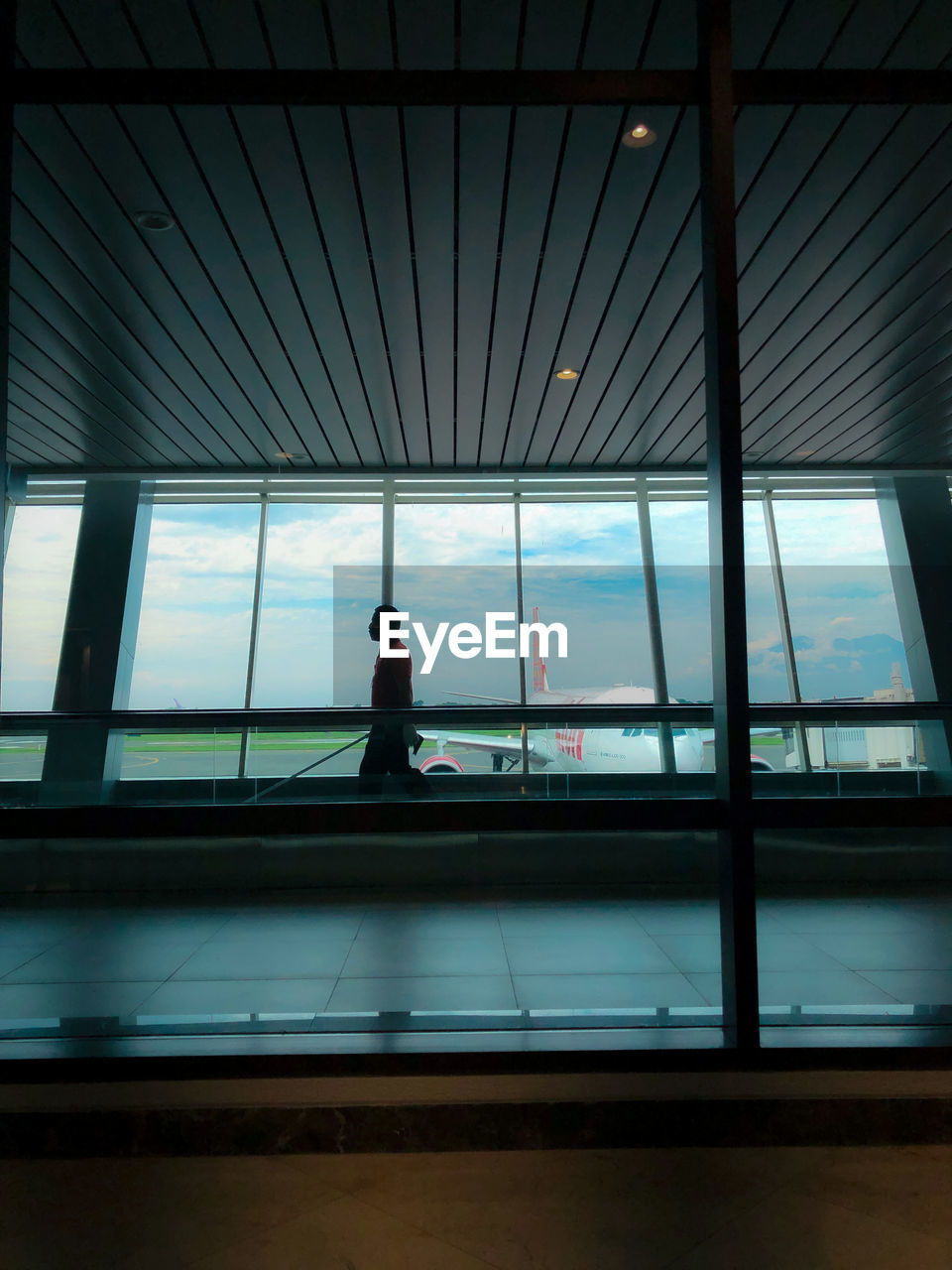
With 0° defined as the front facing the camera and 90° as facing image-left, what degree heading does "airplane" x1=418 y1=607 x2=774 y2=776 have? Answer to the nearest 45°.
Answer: approximately 315°

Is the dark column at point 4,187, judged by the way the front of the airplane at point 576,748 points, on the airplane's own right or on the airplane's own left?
on the airplane's own right

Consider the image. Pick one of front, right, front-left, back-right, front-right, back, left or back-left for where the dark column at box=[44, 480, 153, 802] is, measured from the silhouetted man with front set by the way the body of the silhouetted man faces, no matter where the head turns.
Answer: front
